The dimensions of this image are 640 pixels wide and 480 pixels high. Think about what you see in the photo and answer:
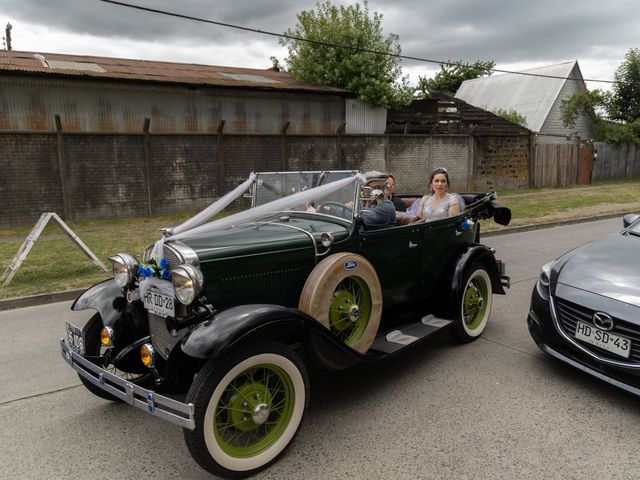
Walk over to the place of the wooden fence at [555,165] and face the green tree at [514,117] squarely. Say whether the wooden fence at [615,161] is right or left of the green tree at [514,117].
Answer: right

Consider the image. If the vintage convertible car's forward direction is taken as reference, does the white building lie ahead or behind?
behind

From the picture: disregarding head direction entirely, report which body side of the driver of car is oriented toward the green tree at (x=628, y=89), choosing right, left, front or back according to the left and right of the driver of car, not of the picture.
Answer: back

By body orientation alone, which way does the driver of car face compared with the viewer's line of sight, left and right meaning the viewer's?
facing the viewer and to the left of the viewer

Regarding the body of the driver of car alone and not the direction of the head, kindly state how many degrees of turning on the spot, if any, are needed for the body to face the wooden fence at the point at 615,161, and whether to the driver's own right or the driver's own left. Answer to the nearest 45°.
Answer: approximately 180°

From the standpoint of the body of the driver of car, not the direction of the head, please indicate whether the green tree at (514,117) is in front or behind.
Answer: behind
